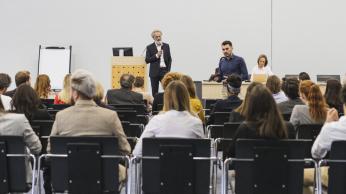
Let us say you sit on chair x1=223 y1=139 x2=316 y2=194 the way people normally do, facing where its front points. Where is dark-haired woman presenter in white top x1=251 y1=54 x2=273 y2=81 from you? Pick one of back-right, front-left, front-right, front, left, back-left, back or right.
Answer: front

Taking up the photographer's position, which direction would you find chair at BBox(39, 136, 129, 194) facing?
facing away from the viewer

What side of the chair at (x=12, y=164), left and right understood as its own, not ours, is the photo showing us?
back

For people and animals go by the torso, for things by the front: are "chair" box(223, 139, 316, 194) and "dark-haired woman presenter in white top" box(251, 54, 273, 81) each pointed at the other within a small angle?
yes

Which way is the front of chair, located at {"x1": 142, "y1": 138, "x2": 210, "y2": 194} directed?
away from the camera

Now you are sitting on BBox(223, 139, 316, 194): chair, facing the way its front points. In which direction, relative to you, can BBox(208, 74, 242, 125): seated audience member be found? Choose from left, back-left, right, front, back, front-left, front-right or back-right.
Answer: front

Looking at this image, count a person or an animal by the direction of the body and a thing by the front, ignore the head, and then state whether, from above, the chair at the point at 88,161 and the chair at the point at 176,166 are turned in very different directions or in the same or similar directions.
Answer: same or similar directions

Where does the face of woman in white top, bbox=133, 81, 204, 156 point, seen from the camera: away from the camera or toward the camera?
away from the camera

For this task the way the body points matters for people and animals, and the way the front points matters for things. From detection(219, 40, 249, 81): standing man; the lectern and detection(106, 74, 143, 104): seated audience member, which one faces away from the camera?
the seated audience member

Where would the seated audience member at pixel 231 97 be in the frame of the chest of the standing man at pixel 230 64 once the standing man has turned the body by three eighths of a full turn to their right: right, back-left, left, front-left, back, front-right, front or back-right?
back

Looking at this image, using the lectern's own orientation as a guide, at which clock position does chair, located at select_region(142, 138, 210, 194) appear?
The chair is roughly at 12 o'clock from the lectern.

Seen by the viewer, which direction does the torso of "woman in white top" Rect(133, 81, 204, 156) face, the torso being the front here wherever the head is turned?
away from the camera

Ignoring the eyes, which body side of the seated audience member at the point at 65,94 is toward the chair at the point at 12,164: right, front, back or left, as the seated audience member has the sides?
back

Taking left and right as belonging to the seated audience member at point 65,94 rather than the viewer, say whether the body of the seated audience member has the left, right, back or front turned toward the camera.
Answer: back

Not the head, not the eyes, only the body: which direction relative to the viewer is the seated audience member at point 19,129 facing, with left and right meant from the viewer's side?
facing away from the viewer

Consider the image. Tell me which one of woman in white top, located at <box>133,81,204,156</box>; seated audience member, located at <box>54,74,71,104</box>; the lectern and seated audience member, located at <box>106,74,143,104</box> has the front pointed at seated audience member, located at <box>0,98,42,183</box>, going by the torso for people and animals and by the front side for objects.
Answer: the lectern

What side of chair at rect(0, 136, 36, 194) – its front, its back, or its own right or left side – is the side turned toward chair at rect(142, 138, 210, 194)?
right

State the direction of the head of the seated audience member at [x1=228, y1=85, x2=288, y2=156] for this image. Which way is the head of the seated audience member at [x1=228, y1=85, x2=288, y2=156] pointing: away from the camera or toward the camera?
away from the camera

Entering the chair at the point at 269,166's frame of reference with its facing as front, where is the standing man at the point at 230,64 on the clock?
The standing man is roughly at 12 o'clock from the chair.

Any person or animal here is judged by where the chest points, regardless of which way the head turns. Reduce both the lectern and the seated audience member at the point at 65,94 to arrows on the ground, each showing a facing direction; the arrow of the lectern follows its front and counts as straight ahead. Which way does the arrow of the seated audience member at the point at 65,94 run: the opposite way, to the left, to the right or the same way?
the opposite way

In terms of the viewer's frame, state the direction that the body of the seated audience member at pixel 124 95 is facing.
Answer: away from the camera
